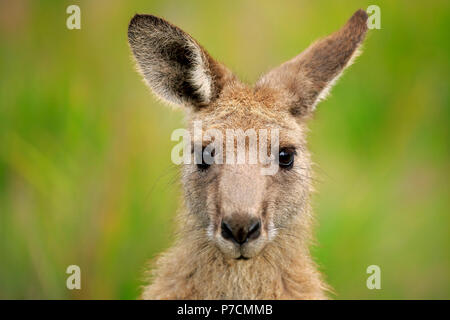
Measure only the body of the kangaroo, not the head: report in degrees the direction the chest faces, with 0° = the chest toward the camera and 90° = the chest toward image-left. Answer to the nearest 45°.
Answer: approximately 0°
